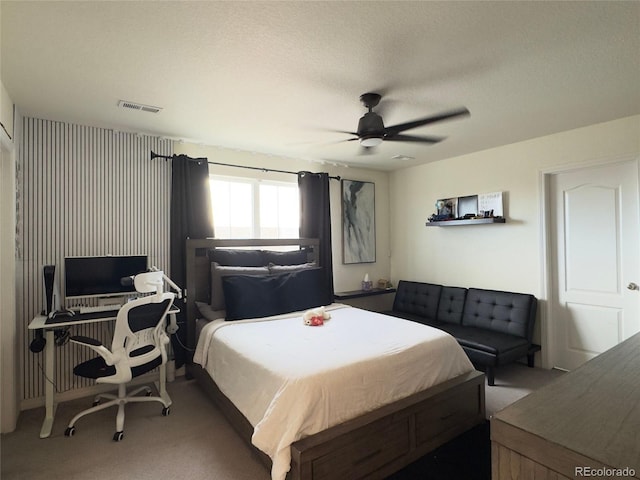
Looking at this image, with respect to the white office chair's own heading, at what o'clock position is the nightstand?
The nightstand is roughly at 4 o'clock from the white office chair.

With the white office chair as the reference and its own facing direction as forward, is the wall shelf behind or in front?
behind

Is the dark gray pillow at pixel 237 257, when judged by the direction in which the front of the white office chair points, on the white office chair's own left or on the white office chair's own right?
on the white office chair's own right

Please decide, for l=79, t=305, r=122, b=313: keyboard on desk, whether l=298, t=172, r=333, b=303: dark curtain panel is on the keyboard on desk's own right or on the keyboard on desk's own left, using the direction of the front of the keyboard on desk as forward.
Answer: on the keyboard on desk's own left

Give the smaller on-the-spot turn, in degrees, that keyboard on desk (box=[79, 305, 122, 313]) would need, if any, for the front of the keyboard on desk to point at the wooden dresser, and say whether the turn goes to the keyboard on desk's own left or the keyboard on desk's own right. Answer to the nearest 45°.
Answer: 0° — it already faces it

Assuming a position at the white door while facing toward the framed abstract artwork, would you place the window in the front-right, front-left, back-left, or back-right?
front-left

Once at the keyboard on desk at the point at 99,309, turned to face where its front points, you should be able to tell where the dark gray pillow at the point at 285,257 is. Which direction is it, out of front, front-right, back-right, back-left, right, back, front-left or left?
left

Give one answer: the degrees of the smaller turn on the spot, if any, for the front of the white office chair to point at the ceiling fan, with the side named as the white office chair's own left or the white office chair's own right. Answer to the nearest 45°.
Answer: approximately 180°

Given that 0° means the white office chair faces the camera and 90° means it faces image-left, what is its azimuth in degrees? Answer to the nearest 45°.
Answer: approximately 135°

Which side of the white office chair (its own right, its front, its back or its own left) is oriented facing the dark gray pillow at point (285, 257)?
right

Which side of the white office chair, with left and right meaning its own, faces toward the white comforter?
back
